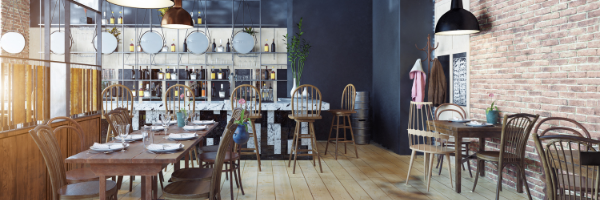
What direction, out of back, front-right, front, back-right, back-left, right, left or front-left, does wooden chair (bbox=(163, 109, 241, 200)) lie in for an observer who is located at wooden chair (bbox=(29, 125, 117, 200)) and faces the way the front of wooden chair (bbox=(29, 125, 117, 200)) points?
front-right

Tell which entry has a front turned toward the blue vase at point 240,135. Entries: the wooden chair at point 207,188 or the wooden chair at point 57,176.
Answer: the wooden chair at point 57,176

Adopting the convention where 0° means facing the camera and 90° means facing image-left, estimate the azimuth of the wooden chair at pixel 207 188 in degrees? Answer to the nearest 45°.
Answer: approximately 90°

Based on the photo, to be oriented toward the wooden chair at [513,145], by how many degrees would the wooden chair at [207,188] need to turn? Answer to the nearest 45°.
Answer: approximately 180°

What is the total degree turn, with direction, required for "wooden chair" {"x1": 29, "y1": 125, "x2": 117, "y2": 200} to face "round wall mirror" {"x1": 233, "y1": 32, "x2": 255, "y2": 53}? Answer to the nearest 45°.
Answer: approximately 45° to its left

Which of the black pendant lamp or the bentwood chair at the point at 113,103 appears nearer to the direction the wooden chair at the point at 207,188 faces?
the bentwood chair

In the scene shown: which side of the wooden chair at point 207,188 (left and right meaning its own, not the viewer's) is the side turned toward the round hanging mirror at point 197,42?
right

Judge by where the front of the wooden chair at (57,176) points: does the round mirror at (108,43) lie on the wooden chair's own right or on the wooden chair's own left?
on the wooden chair's own left

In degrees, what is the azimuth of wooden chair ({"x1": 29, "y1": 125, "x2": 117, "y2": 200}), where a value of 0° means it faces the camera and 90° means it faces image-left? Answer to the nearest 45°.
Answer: approximately 270°

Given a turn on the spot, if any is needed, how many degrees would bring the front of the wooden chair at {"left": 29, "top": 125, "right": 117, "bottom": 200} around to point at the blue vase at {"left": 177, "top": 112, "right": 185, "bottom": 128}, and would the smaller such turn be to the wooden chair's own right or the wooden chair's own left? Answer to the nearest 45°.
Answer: approximately 45° to the wooden chair's own left

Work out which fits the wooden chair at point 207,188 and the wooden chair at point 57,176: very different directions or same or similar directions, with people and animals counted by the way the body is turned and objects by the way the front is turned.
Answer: very different directions

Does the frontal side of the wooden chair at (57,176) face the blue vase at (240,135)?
yes

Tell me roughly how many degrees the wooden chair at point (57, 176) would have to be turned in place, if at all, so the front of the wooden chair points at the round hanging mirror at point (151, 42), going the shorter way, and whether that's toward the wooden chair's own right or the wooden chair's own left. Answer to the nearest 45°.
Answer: approximately 90° to the wooden chair's own left

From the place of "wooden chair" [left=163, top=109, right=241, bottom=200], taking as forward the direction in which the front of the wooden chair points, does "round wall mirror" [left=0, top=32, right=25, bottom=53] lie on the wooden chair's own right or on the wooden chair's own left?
on the wooden chair's own right
